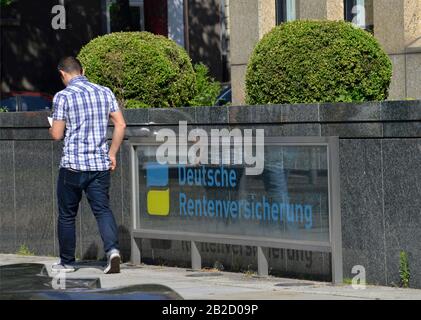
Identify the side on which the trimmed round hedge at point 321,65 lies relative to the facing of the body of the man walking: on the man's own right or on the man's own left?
on the man's own right

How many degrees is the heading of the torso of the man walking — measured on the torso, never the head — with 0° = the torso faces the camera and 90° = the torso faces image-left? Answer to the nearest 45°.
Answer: approximately 135°

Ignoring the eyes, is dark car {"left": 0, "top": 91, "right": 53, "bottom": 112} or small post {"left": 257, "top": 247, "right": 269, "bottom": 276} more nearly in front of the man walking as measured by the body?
the dark car

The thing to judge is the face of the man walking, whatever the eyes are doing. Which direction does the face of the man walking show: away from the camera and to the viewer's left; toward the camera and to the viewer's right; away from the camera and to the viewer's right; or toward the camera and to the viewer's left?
away from the camera and to the viewer's left

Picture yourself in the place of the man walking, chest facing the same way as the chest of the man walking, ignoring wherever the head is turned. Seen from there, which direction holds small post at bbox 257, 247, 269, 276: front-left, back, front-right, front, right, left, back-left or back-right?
back-right
